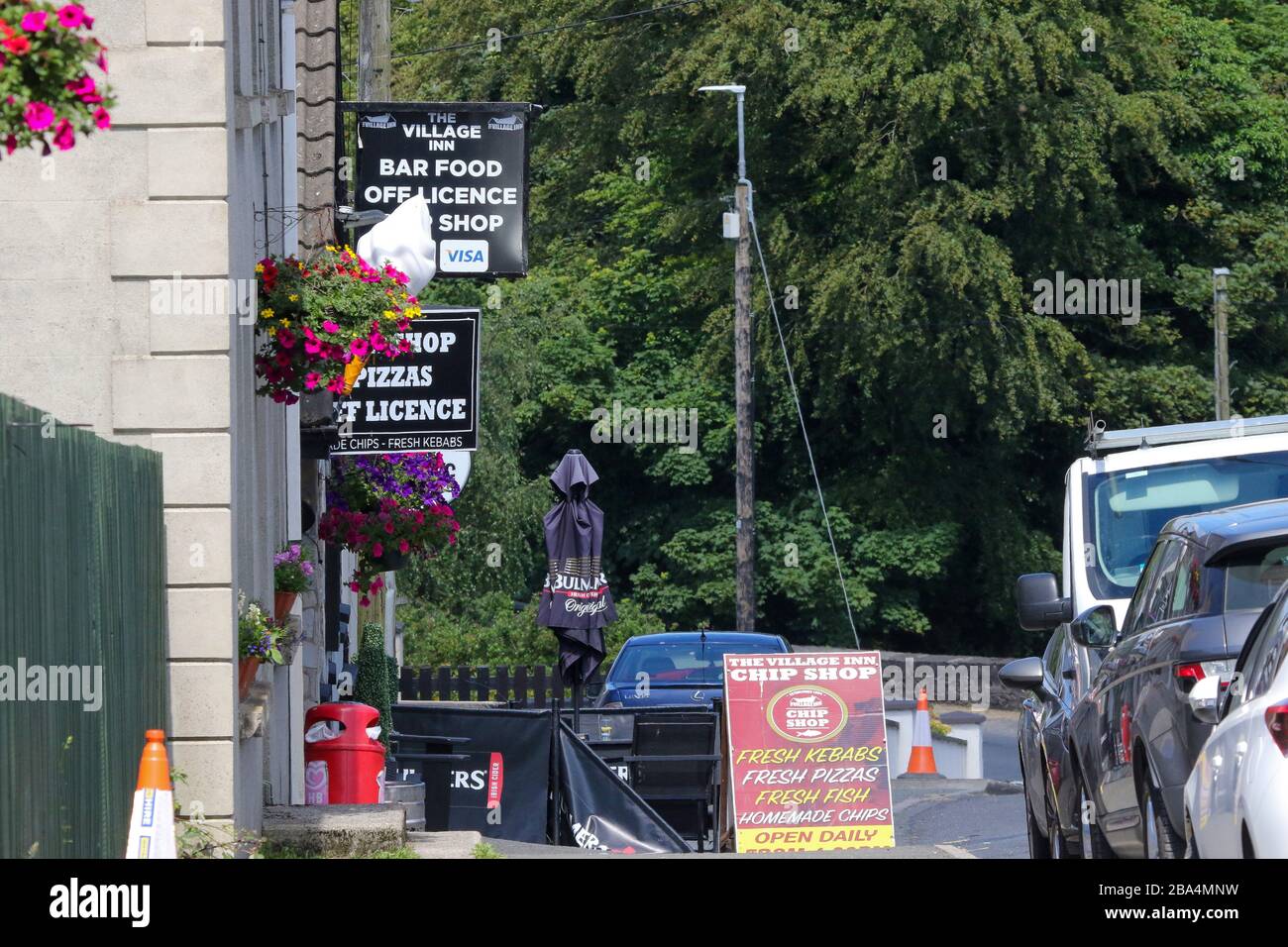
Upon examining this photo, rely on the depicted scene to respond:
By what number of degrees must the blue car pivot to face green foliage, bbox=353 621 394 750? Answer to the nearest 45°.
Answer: approximately 90° to its left

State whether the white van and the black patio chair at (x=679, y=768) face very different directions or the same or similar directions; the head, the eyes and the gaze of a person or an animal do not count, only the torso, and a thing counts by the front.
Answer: very different directions

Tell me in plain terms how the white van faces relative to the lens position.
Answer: facing the viewer

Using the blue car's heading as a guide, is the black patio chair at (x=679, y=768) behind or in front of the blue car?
behind

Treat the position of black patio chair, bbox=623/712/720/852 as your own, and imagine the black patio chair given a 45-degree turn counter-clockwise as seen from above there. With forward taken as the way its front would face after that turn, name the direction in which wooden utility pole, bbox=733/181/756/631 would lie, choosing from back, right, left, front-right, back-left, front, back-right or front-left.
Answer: front-right

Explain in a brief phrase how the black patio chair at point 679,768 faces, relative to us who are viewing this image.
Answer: facing away from the viewer

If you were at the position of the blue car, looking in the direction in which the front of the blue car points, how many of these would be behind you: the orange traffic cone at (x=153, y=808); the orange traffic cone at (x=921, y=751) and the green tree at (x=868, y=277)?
1

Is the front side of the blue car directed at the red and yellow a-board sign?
no

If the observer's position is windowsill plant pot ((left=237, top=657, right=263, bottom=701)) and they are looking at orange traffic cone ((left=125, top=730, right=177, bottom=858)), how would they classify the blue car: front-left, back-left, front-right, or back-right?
back-left

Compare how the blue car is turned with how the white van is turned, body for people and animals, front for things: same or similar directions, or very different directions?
very different directions

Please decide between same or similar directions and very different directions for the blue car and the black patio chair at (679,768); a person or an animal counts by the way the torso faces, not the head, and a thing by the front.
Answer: same or similar directions

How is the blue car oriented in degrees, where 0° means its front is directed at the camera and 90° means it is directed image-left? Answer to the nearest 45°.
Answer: approximately 180°

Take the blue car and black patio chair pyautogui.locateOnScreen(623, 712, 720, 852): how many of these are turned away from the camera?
2

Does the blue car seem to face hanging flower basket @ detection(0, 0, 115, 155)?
no

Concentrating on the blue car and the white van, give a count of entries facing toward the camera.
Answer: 1

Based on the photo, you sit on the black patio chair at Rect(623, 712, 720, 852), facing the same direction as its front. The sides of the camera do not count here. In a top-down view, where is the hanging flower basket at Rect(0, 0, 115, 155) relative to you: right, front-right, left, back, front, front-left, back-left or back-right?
back
